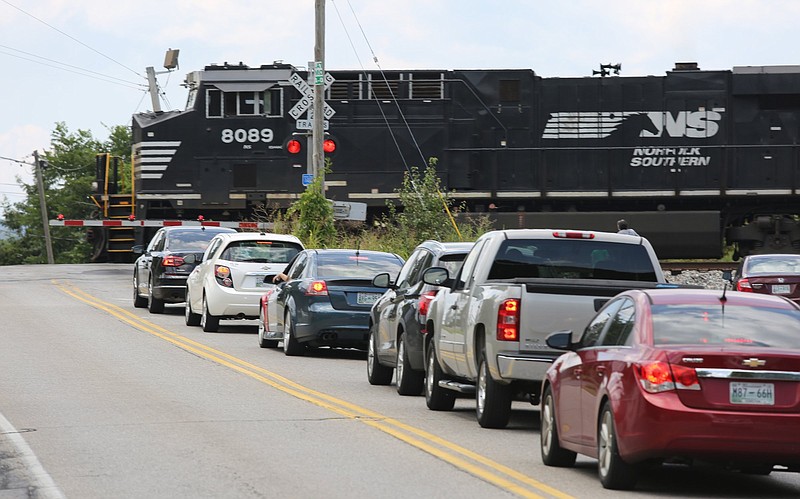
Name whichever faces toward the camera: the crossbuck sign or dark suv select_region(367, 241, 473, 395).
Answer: the crossbuck sign

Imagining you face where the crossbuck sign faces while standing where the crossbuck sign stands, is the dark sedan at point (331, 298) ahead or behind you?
ahead

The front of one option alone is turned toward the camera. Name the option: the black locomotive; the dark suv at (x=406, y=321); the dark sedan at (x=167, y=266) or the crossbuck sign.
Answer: the crossbuck sign

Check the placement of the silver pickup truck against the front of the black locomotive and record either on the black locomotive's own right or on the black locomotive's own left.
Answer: on the black locomotive's own left

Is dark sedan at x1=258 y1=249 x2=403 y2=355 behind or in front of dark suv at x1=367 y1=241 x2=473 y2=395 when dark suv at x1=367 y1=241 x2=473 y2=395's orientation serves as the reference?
in front

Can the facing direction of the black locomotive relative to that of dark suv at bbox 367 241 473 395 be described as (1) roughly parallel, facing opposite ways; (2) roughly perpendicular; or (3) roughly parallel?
roughly perpendicular

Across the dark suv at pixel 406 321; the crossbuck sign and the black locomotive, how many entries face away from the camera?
1

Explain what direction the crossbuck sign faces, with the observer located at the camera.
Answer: facing the viewer

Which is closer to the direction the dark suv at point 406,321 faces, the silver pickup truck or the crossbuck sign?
the crossbuck sign

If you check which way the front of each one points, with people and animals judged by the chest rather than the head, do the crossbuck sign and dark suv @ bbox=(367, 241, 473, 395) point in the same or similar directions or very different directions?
very different directions

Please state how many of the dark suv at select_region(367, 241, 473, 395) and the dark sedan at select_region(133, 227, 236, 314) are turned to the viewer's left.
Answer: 0

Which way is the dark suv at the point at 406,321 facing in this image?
away from the camera

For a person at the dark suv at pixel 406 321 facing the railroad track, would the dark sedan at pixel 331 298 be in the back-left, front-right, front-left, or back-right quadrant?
front-left

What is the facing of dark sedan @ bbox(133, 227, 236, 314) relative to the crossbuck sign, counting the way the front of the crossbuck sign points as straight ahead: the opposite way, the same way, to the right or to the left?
the opposite way

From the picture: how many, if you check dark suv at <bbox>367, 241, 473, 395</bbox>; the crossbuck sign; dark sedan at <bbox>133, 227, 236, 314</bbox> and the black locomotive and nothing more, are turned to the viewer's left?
1

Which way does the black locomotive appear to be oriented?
to the viewer's left

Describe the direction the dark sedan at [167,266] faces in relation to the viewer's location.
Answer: facing away from the viewer
